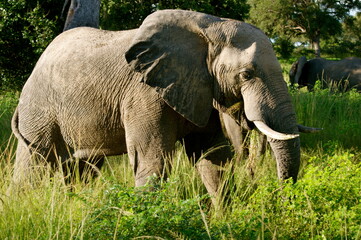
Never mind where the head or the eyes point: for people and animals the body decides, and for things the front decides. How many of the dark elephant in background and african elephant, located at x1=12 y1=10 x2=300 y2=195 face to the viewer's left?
1

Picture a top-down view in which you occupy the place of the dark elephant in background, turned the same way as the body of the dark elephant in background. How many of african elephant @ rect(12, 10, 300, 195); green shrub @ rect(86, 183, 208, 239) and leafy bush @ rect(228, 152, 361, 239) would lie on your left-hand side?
3

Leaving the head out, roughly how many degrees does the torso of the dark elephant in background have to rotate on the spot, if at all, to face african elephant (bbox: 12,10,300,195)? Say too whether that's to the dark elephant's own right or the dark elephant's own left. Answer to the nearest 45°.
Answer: approximately 90° to the dark elephant's own left

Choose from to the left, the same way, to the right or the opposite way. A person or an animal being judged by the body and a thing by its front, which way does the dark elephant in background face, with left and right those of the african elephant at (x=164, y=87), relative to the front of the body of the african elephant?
the opposite way

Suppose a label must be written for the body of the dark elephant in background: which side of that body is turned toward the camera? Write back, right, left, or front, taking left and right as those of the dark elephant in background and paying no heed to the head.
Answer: left

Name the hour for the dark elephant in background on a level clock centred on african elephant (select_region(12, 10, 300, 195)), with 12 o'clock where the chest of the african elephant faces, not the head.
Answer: The dark elephant in background is roughly at 10 o'clock from the african elephant.

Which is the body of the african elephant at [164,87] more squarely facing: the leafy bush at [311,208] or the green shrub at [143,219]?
the leafy bush

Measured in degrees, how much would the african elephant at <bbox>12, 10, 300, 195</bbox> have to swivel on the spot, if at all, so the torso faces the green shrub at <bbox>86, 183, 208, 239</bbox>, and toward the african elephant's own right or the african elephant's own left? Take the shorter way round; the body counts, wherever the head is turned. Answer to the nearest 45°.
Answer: approximately 90° to the african elephant's own right

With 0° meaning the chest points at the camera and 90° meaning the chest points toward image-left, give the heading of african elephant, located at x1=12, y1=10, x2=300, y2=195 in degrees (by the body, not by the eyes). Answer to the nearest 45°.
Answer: approximately 270°
